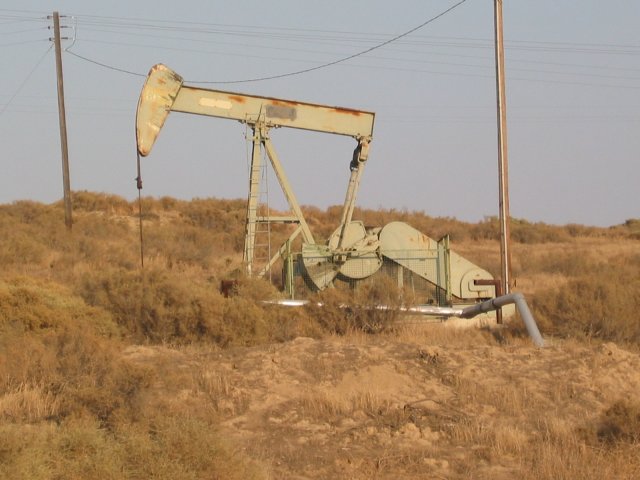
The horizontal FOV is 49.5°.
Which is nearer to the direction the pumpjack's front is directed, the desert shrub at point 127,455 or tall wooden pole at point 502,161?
the desert shrub

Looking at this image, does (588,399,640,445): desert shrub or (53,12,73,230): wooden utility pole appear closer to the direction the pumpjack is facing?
the wooden utility pole

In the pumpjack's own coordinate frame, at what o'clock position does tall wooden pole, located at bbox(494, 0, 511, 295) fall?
The tall wooden pole is roughly at 6 o'clock from the pumpjack.

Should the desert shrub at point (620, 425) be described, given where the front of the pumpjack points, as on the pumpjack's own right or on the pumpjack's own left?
on the pumpjack's own left

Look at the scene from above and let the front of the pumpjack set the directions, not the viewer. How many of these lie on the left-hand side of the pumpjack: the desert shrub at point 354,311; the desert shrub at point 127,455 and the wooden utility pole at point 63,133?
2

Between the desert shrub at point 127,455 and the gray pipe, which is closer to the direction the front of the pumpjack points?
the desert shrub

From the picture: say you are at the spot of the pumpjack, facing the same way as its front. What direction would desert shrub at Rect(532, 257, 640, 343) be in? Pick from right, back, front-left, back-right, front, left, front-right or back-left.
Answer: back-left

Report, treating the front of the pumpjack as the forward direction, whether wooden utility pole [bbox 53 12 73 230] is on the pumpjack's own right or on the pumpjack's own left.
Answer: on the pumpjack's own right

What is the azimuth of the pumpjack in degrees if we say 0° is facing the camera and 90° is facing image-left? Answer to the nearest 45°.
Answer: approximately 90°

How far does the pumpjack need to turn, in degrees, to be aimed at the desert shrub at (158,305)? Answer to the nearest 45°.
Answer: approximately 45° to its left

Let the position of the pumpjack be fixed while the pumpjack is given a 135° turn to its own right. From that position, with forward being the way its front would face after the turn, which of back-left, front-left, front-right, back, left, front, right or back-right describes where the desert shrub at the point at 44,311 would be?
back

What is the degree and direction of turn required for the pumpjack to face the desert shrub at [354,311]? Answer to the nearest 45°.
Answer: approximately 90° to its left

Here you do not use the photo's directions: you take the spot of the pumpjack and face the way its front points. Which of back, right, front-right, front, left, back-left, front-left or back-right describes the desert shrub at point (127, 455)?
left
